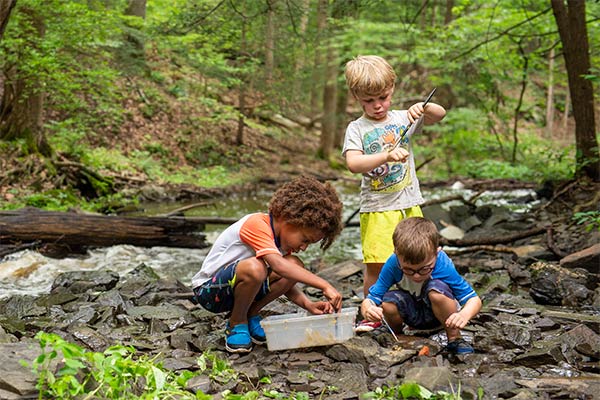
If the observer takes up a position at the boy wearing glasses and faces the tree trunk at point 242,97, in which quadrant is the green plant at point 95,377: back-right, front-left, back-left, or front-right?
back-left

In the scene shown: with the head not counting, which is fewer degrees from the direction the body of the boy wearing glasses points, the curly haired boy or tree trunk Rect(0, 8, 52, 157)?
the curly haired boy

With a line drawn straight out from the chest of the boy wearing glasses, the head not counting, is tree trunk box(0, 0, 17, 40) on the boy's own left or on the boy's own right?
on the boy's own right

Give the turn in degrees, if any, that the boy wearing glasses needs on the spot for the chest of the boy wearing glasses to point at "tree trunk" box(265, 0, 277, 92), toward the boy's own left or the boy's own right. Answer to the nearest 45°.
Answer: approximately 180°

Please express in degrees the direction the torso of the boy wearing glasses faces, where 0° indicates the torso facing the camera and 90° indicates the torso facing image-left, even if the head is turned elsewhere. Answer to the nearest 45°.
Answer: approximately 0°

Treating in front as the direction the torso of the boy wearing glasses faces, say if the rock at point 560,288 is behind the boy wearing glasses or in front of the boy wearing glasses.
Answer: behind

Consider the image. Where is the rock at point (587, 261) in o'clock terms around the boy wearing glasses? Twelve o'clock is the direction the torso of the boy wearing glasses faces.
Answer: The rock is roughly at 7 o'clock from the boy wearing glasses.

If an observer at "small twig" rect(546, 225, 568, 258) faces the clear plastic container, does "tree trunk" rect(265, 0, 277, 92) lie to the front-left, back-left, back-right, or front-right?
back-right

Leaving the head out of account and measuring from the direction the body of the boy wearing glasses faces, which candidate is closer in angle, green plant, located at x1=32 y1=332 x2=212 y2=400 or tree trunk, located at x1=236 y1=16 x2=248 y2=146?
the green plant

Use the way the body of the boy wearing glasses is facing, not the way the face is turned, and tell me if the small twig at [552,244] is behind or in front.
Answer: behind

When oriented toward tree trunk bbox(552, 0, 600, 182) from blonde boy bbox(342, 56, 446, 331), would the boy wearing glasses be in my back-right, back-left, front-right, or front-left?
back-right

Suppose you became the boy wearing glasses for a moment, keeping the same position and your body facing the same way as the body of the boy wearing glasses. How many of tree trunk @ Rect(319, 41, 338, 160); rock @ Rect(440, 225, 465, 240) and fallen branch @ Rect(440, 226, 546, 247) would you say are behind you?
3

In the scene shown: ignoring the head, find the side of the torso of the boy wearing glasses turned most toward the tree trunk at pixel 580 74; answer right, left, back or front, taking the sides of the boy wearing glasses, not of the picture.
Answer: back
